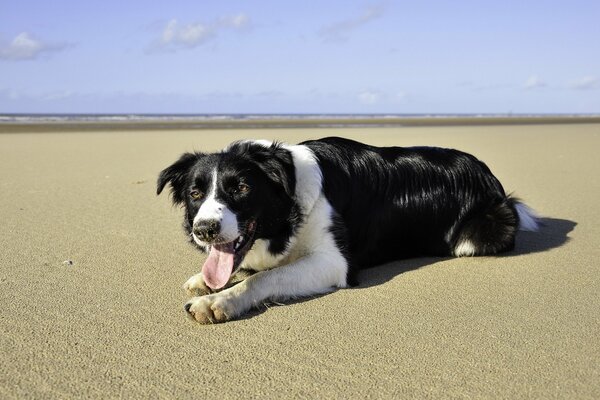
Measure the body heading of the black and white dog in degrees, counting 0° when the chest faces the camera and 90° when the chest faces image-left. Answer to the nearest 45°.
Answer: approximately 45°
